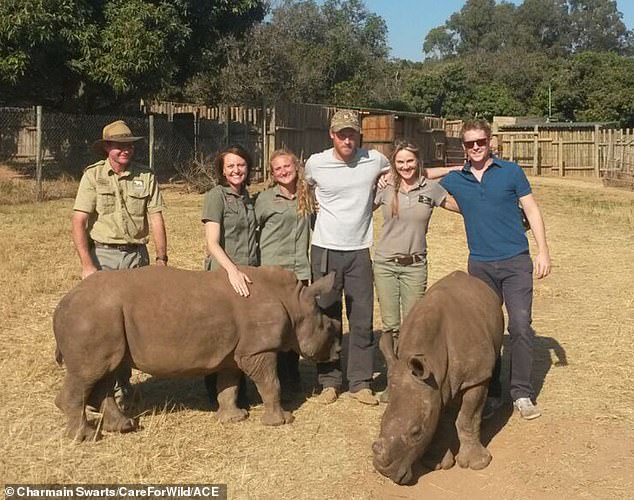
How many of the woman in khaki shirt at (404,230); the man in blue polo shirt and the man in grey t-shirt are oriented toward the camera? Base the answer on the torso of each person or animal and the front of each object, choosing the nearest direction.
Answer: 3

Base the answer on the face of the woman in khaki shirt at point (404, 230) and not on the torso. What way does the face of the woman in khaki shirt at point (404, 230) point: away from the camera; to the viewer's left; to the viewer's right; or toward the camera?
toward the camera

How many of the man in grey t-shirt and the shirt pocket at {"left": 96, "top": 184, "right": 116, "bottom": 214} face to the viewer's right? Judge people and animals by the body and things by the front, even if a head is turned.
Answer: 0

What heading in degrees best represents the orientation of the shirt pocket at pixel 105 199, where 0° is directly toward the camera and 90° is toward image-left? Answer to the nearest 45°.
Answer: approximately 0°

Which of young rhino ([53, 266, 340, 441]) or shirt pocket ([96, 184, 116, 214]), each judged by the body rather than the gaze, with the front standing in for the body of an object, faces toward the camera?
the shirt pocket

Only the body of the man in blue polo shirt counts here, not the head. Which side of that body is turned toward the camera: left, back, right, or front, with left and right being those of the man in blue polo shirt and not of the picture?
front

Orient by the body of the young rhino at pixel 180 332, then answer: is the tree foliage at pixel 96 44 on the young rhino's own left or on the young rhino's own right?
on the young rhino's own left

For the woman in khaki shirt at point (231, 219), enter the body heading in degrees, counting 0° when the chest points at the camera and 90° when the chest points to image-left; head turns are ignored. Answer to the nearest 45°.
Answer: approximately 315°

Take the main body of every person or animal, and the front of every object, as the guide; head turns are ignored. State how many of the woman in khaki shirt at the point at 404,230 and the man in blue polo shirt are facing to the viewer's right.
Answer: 0

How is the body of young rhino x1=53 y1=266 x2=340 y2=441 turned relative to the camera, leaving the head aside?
to the viewer's right

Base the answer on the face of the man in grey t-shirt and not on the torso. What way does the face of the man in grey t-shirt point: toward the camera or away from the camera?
toward the camera

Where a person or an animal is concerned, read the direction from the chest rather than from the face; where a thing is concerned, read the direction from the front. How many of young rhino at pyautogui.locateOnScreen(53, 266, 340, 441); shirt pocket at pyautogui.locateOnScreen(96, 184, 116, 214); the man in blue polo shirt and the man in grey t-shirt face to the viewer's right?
1

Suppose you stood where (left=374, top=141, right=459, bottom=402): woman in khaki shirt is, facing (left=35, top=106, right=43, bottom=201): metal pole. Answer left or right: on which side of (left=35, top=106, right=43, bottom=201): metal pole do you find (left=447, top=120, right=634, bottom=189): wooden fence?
right

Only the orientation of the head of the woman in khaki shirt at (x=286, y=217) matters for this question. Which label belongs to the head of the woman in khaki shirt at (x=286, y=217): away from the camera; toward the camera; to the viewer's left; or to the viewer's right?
toward the camera

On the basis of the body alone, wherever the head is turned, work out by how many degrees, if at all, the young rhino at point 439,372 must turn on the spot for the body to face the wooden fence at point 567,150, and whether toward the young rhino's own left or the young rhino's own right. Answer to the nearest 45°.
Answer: approximately 135° to the young rhino's own right

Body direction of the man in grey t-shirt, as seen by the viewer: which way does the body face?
toward the camera
